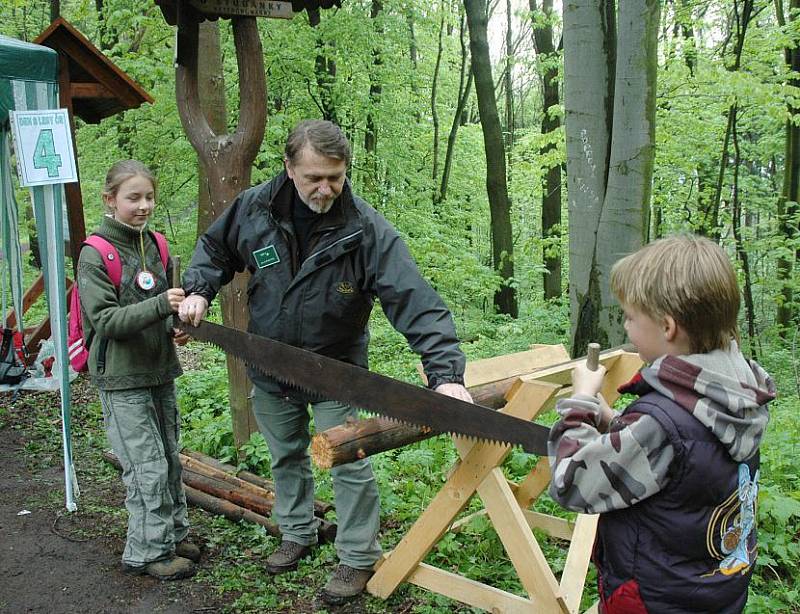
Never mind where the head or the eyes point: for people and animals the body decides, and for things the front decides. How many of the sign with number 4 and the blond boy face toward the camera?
1

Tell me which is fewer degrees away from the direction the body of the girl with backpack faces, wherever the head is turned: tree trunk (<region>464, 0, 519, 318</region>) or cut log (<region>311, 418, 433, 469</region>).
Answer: the cut log

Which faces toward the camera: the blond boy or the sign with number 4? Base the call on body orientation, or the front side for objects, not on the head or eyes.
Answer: the sign with number 4

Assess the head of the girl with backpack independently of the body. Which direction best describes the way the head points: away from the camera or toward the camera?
toward the camera

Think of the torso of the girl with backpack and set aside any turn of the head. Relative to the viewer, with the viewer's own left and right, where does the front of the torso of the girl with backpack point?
facing the viewer and to the right of the viewer

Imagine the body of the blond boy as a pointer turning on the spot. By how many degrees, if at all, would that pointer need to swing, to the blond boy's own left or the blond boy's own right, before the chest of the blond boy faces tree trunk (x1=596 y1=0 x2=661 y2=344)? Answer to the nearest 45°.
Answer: approximately 45° to the blond boy's own right

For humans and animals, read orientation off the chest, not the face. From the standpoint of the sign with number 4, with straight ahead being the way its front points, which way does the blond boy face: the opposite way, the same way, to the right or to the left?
the opposite way

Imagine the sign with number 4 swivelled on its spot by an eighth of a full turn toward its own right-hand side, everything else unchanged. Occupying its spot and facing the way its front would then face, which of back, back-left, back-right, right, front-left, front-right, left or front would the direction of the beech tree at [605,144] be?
back-left

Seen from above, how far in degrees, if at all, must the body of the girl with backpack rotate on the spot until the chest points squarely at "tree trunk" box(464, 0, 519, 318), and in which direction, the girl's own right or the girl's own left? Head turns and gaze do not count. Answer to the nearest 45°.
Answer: approximately 90° to the girl's own left

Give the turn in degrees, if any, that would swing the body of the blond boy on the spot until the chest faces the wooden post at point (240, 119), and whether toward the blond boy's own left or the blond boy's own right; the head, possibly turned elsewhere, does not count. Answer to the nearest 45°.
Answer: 0° — they already face it

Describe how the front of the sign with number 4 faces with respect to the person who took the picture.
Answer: facing the viewer
